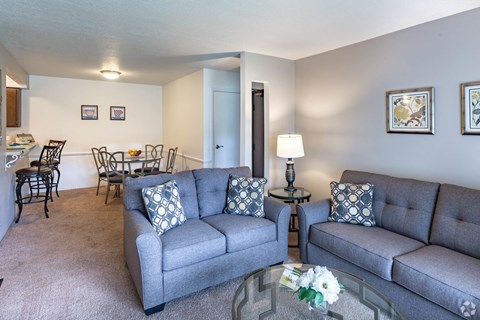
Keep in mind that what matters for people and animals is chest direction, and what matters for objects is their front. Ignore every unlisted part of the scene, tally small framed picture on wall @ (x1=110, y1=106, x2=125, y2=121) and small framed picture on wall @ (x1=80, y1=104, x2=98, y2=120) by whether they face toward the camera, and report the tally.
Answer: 2

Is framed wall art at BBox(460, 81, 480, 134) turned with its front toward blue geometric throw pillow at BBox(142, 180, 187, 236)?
yes

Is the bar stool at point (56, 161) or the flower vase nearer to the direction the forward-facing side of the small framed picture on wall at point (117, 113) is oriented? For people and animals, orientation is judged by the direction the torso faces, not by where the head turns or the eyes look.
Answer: the flower vase

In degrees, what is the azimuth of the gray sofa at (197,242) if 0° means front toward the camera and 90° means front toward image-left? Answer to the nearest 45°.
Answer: approximately 315°

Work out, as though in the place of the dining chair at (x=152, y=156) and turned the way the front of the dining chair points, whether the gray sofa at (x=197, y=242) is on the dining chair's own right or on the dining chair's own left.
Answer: on the dining chair's own left

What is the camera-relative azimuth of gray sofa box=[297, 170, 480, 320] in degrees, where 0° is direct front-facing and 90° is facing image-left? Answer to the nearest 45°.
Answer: approximately 45°

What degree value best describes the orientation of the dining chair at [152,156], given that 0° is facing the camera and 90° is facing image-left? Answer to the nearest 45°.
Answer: approximately 45°

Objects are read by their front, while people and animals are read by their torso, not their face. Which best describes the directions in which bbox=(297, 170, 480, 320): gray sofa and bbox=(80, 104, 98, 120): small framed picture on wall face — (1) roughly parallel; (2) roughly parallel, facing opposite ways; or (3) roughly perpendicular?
roughly perpendicular
